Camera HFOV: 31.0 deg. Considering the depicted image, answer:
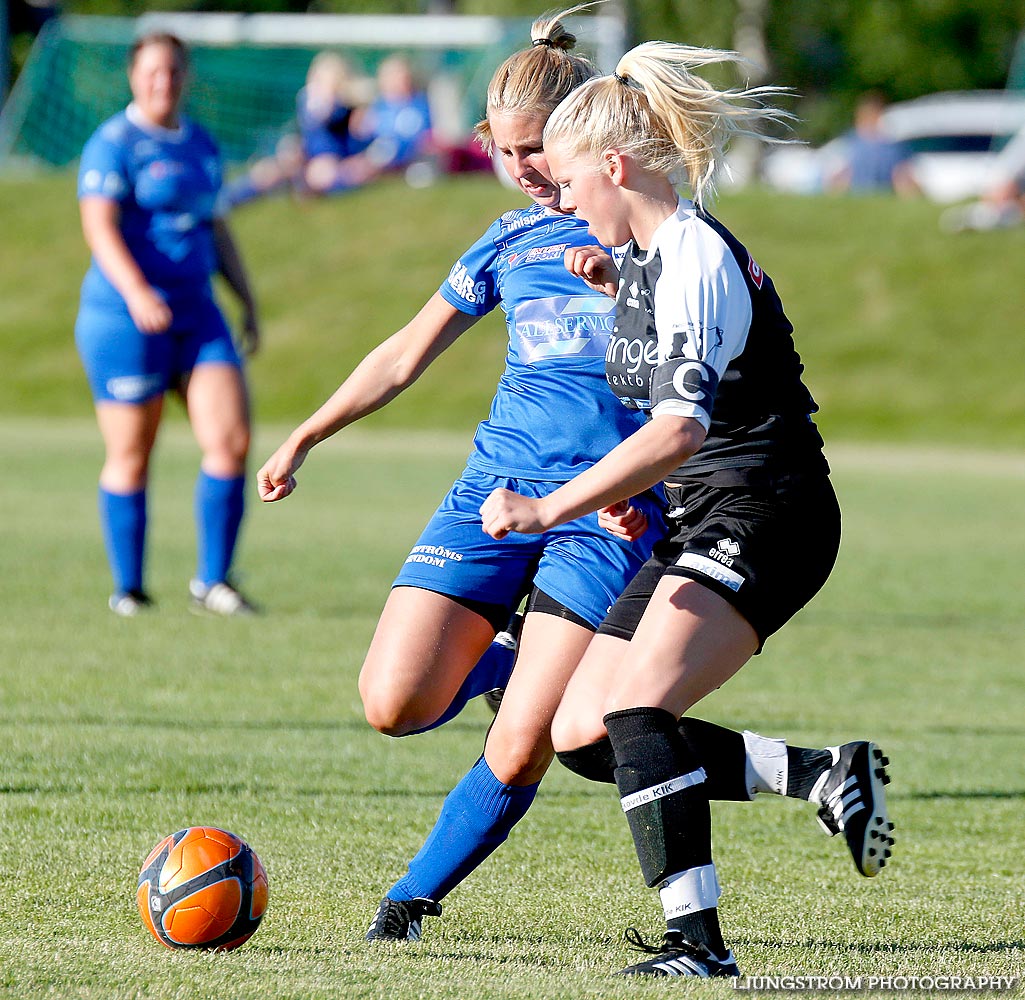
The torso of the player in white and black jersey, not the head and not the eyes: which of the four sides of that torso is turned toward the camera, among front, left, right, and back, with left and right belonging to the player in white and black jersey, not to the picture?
left

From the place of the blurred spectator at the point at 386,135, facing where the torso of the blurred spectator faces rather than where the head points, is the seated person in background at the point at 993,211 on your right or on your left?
on your left

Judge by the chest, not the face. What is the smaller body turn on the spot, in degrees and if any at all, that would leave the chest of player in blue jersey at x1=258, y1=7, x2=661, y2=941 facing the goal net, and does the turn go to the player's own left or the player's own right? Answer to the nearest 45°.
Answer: approximately 180°

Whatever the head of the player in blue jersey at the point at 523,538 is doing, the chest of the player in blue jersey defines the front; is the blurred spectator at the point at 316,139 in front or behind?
behind

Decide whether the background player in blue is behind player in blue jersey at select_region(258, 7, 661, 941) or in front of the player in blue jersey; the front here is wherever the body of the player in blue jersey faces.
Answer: behind

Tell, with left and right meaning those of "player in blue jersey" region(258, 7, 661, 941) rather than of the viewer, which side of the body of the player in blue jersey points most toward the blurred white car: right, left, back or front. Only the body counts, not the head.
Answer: back

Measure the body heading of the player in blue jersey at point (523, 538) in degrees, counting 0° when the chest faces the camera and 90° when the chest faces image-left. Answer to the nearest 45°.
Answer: approximately 0°

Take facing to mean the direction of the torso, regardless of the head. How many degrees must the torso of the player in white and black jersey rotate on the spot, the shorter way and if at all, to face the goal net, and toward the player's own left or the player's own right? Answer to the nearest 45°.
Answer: approximately 90° to the player's own right

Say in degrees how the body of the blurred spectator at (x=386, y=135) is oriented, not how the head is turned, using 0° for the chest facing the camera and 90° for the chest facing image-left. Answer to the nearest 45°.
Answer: approximately 45°

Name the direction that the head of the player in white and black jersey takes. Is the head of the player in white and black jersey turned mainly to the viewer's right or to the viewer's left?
to the viewer's left

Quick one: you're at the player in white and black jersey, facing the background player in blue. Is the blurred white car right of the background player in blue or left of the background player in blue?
right

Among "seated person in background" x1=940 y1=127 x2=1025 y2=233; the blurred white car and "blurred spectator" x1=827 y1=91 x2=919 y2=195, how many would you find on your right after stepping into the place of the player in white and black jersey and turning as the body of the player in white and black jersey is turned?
3
